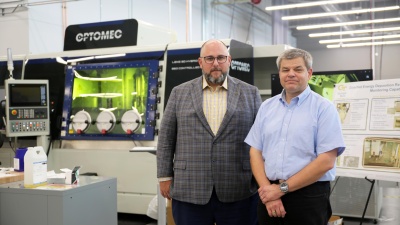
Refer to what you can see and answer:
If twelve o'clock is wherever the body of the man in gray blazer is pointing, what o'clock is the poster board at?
The poster board is roughly at 8 o'clock from the man in gray blazer.

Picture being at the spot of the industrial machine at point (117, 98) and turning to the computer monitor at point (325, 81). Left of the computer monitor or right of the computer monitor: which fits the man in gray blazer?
right

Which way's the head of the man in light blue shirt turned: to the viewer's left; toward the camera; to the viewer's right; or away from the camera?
toward the camera

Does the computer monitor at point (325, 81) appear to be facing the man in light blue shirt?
yes

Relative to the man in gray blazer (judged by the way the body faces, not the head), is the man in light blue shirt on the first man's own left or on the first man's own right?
on the first man's own left

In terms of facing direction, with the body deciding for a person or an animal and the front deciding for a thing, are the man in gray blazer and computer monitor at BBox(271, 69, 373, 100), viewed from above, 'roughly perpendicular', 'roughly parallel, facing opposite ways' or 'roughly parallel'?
roughly parallel

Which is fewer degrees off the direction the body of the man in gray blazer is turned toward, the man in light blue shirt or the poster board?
the man in light blue shirt

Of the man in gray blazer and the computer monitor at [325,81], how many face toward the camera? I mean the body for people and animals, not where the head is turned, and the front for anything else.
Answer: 2

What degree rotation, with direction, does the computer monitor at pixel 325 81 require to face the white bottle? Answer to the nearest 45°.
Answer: approximately 45° to its right

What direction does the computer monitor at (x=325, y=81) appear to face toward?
toward the camera

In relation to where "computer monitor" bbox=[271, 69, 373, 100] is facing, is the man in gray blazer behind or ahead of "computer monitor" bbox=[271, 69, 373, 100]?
ahead

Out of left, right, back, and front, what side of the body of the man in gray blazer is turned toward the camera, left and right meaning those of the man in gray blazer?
front
